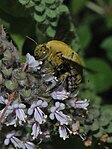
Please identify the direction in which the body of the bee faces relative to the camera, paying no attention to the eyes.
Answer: to the viewer's left

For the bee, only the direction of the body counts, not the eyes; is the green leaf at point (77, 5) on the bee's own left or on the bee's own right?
on the bee's own right

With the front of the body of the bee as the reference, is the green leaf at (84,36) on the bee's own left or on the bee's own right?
on the bee's own right
